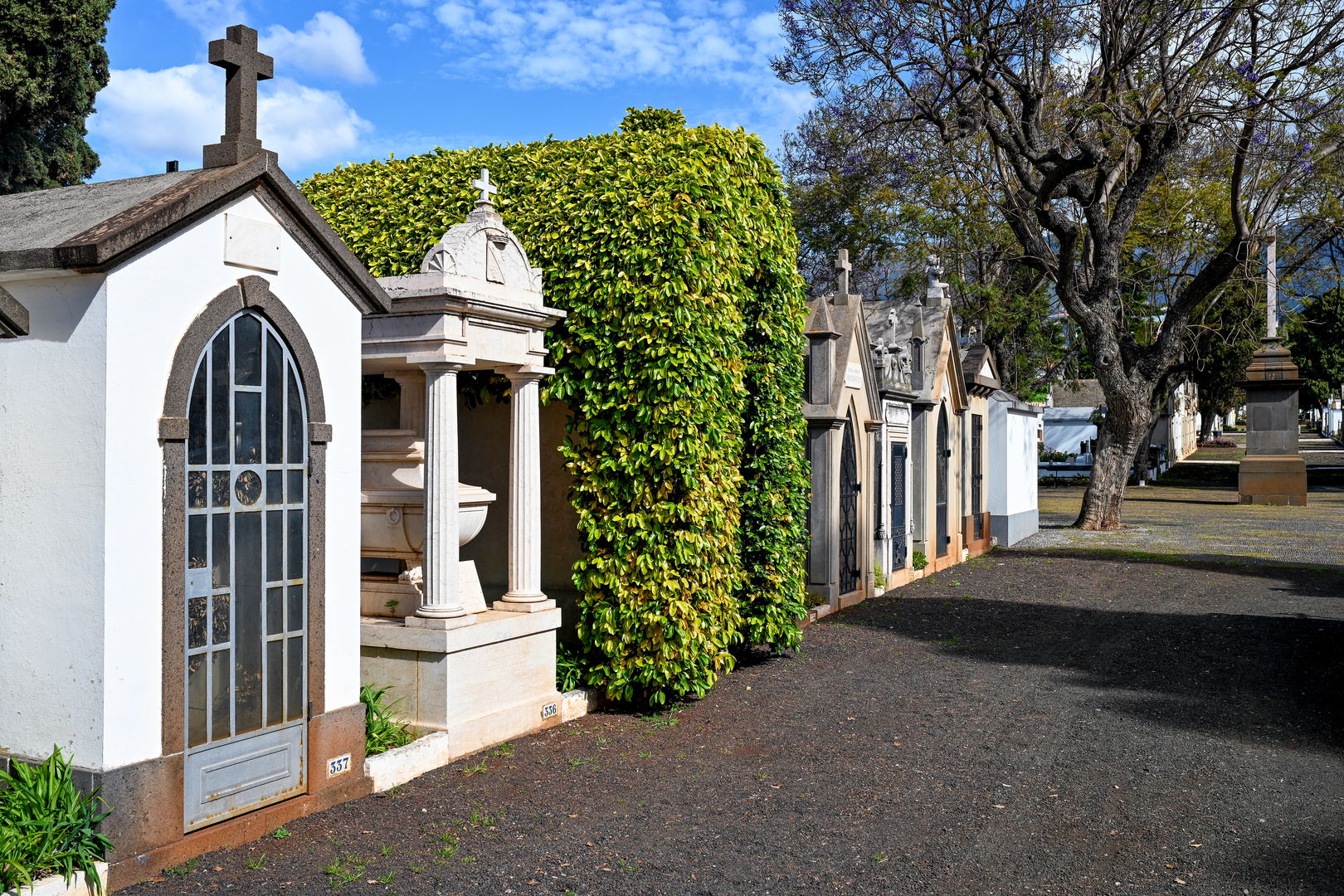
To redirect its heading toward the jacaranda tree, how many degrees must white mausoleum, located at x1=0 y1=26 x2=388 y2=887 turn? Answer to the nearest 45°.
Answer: approximately 90° to its left

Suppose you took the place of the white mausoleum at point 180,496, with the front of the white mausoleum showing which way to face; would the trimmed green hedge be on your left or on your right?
on your left

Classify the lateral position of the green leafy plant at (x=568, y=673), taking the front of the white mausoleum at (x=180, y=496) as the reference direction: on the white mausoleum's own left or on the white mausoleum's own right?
on the white mausoleum's own left

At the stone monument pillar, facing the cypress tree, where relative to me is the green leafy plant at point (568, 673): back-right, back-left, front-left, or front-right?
front-left

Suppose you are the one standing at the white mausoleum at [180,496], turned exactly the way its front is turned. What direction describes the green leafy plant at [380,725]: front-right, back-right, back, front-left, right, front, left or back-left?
left

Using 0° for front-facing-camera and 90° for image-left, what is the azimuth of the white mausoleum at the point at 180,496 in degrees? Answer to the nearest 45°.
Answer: approximately 315°

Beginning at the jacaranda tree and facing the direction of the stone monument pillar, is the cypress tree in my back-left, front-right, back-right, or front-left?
back-left

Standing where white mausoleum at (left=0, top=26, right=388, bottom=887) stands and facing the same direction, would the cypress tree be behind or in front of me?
behind
